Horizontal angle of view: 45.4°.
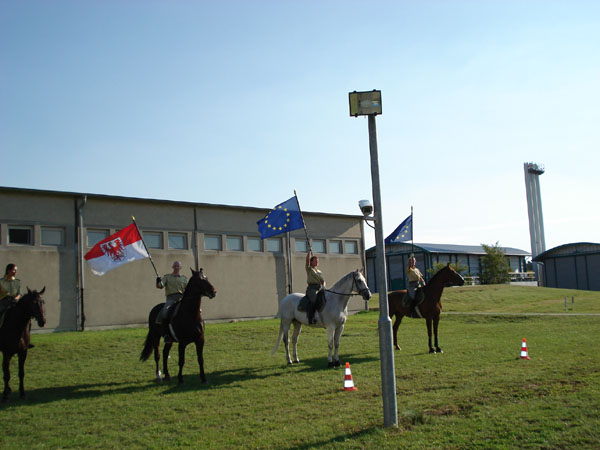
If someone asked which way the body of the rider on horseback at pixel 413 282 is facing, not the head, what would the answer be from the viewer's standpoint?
to the viewer's right

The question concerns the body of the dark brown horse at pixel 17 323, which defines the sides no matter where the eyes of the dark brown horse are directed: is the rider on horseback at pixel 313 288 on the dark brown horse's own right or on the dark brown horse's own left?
on the dark brown horse's own left

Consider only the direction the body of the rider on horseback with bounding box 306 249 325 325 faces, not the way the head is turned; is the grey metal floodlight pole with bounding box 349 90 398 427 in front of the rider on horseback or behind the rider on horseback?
in front

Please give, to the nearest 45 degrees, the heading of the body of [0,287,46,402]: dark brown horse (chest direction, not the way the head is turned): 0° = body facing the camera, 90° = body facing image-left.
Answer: approximately 315°

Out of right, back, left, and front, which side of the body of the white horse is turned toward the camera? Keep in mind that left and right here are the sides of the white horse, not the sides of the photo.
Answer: right

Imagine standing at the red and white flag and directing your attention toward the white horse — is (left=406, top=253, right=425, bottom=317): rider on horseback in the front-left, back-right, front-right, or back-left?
front-left

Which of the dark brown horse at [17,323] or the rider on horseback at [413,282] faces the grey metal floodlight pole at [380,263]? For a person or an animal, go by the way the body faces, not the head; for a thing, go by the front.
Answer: the dark brown horse

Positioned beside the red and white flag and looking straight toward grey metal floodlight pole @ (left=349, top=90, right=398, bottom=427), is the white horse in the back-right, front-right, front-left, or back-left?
front-left

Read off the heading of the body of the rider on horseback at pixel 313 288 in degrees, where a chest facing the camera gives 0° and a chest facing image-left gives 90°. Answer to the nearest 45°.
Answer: approximately 315°

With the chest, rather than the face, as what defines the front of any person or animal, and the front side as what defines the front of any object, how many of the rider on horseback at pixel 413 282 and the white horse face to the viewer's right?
2

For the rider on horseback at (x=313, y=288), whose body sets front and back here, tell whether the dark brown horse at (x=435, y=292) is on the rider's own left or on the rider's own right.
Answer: on the rider's own left
